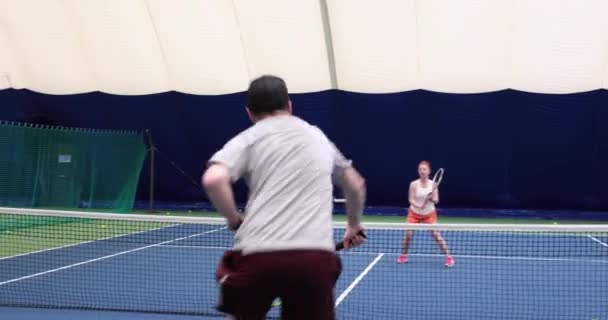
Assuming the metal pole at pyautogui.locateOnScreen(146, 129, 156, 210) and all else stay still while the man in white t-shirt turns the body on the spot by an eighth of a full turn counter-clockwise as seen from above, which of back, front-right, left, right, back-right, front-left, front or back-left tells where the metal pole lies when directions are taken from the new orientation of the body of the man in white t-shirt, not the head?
front-right

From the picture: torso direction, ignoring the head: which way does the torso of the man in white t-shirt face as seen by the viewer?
away from the camera

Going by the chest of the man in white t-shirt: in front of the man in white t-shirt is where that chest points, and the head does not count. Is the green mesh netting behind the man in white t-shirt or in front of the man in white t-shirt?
in front

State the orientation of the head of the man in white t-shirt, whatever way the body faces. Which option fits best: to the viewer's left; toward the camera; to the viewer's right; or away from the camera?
away from the camera

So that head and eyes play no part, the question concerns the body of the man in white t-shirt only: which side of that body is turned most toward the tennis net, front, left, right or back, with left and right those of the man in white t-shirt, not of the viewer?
front
